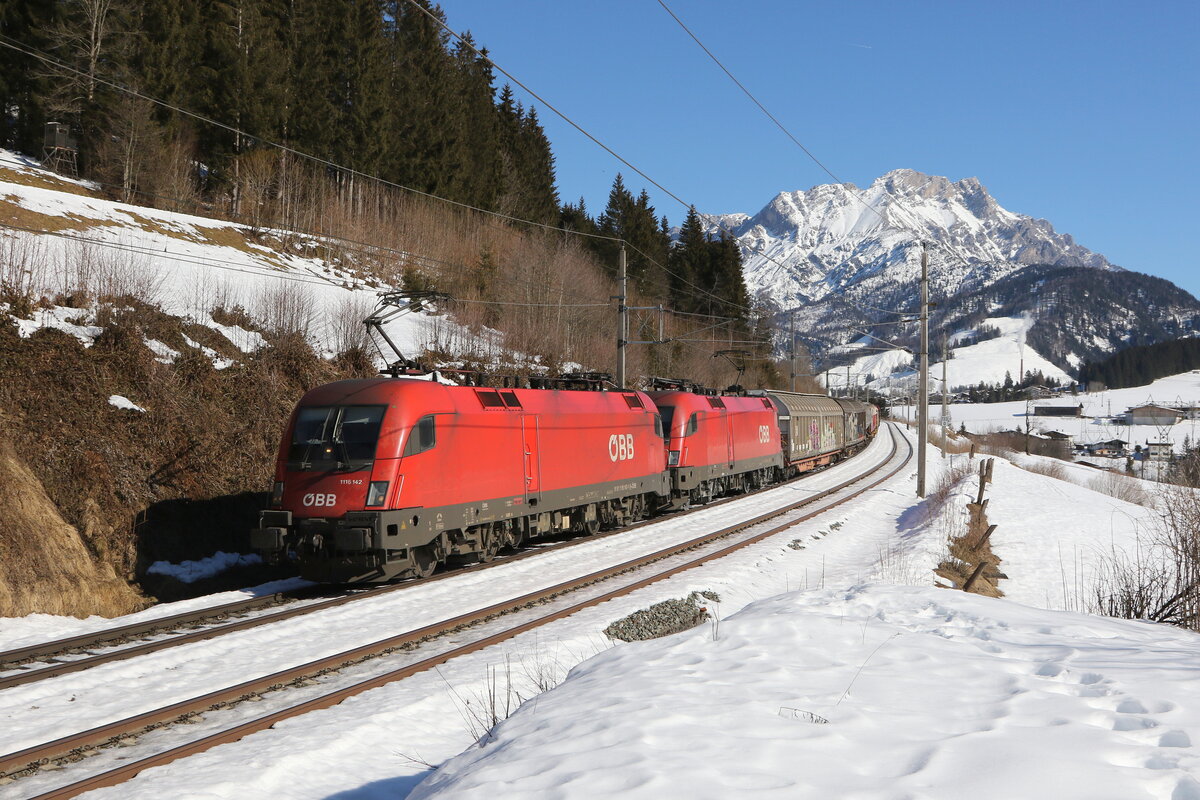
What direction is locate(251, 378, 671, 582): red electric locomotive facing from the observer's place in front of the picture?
facing the viewer and to the left of the viewer

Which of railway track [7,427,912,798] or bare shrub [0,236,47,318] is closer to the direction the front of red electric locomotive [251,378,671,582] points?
the railway track

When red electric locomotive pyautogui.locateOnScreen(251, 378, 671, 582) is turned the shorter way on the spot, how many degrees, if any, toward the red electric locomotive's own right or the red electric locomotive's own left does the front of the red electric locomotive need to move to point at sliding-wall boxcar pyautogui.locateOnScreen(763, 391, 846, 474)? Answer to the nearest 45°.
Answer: approximately 180°

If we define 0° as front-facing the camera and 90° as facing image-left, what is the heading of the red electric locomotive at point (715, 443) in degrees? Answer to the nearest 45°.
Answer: approximately 45°

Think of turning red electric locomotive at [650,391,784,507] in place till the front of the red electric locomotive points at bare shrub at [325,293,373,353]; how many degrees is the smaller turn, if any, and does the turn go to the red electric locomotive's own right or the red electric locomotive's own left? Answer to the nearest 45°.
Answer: approximately 45° to the red electric locomotive's own right

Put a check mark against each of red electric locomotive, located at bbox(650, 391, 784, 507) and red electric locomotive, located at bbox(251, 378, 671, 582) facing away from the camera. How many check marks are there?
0

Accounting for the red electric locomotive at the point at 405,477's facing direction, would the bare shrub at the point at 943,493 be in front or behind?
behind

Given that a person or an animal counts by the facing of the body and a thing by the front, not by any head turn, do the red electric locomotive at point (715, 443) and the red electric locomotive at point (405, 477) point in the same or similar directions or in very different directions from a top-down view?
same or similar directions
